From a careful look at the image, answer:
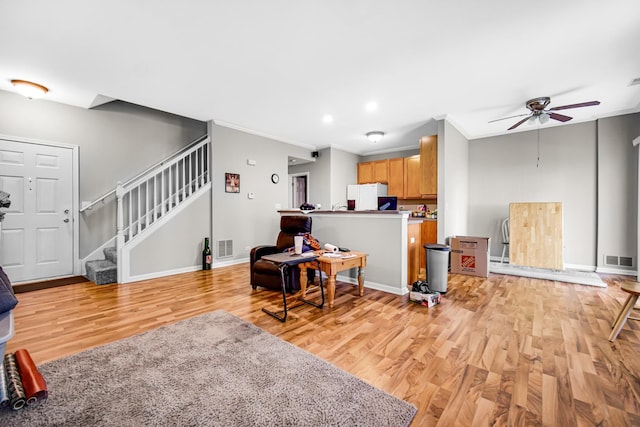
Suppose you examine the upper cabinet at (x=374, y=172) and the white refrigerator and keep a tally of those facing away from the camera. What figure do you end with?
0

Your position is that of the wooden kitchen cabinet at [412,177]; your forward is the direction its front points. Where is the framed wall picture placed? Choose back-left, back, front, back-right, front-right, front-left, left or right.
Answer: front

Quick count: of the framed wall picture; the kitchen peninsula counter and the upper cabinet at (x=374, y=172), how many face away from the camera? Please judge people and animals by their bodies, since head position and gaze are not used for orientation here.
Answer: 0

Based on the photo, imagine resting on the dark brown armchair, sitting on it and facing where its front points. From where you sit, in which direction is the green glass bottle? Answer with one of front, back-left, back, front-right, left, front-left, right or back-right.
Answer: right

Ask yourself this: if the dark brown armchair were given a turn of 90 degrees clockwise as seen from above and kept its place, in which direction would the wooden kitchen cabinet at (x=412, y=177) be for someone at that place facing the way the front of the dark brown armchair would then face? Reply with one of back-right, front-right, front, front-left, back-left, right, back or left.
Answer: right

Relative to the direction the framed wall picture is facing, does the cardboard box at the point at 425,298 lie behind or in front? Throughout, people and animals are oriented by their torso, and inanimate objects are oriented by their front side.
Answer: in front

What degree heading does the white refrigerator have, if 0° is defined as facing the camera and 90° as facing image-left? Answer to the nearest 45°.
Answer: approximately 45°

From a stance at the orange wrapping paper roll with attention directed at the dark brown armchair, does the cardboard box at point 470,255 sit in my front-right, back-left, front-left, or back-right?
front-right

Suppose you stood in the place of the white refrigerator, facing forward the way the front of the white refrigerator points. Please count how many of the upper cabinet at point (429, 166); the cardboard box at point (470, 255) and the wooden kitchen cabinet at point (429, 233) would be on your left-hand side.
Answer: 3

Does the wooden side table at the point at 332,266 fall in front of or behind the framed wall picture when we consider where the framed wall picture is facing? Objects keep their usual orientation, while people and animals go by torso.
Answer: in front

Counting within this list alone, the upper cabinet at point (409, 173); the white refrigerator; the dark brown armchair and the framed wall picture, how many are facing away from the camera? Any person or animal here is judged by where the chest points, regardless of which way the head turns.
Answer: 0

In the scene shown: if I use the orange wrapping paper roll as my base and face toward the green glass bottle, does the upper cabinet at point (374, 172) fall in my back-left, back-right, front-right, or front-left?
front-right

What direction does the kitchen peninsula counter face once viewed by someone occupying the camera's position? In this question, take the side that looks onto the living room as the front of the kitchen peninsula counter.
facing the viewer and to the left of the viewer

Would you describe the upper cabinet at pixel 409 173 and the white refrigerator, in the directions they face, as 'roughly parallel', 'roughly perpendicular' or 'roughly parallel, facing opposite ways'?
roughly parallel

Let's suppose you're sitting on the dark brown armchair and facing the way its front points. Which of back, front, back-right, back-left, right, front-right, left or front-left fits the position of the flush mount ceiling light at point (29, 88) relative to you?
front-right
